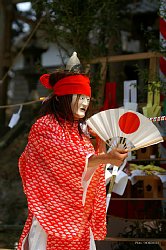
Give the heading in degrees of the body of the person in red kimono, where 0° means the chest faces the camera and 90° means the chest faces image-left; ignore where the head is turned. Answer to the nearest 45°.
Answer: approximately 270°

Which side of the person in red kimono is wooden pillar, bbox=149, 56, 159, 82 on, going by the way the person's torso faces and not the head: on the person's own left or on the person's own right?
on the person's own left

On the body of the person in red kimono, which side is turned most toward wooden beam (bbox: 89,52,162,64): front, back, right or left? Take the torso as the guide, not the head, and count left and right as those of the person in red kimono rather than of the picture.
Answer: left

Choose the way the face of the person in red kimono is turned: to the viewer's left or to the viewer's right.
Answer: to the viewer's right
